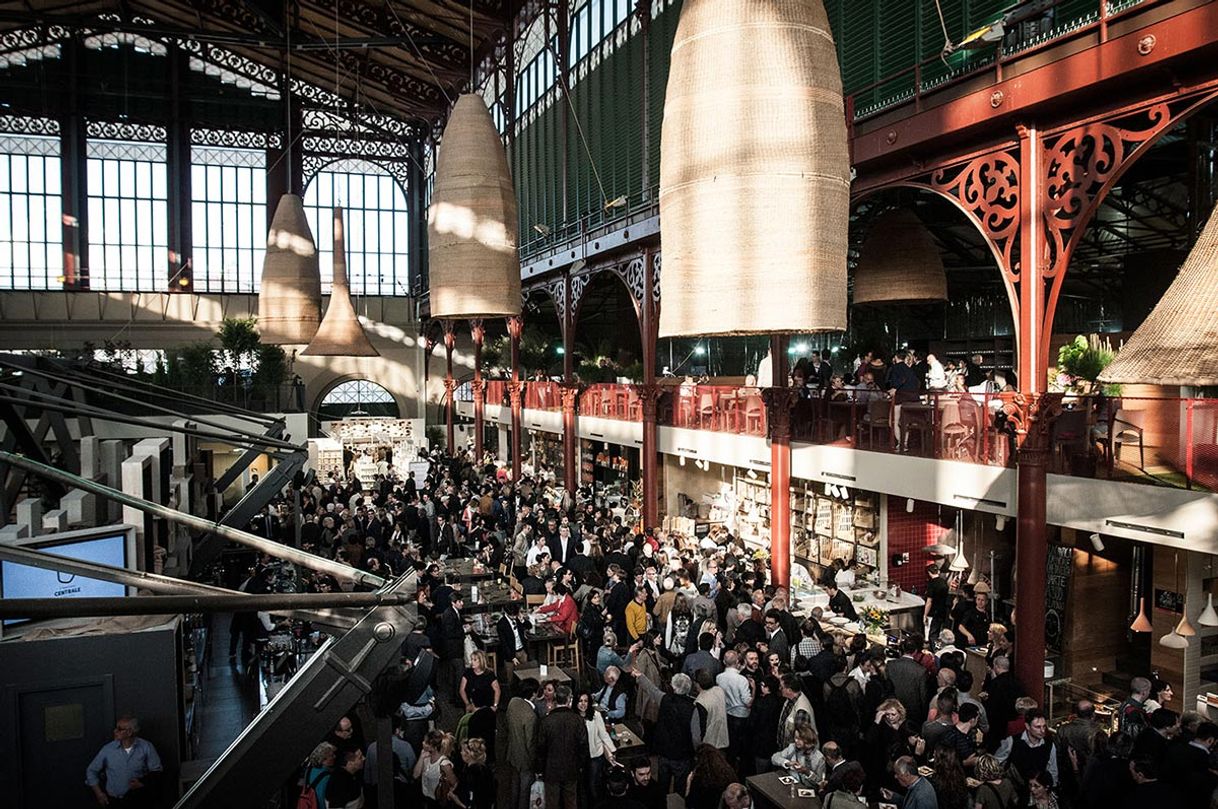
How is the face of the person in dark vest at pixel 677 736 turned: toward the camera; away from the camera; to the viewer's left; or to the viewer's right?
away from the camera

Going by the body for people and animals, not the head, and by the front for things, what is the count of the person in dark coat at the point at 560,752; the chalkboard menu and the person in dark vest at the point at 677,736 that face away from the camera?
2

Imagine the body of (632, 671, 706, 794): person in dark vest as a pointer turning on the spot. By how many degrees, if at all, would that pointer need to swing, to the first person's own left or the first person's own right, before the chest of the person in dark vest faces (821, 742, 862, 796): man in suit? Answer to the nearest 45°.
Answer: approximately 135° to the first person's own right

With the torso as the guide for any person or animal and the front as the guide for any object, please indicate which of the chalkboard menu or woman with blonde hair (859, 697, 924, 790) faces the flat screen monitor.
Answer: the chalkboard menu

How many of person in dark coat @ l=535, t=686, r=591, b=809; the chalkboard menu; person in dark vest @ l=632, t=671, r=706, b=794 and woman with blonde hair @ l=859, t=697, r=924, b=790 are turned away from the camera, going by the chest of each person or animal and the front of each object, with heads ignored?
2

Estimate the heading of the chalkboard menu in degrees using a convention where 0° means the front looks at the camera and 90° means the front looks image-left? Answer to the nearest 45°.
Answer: approximately 45°

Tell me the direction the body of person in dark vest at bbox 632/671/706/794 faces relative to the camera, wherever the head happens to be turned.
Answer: away from the camera

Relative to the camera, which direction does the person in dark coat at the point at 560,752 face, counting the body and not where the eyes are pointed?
away from the camera

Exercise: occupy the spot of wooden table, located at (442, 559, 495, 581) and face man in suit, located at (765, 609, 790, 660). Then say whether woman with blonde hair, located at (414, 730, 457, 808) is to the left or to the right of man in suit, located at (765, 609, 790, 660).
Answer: right

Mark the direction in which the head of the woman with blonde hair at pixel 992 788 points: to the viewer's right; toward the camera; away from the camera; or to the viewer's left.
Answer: away from the camera
